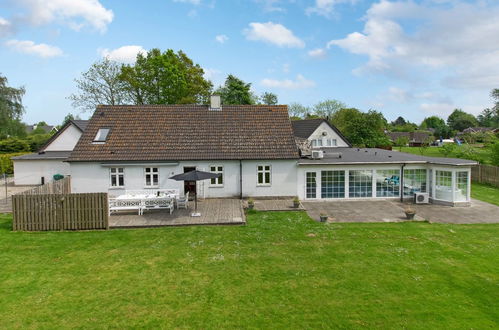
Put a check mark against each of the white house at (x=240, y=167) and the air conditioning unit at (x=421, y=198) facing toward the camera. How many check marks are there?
2

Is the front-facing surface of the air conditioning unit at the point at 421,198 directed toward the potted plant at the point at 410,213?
yes

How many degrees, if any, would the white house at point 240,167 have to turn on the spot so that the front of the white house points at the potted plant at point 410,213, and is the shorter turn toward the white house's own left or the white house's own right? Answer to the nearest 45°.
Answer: approximately 45° to the white house's own left

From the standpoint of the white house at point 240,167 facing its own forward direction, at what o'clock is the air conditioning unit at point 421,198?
The air conditioning unit is roughly at 9 o'clock from the white house.

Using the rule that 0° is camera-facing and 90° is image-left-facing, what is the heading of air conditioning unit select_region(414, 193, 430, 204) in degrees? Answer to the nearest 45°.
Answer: approximately 0°

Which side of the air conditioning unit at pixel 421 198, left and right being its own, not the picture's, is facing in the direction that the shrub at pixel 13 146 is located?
right

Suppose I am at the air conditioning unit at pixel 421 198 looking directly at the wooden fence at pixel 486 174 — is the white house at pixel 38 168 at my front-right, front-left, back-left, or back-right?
back-left

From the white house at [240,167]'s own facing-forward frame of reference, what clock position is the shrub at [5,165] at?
The shrub is roughly at 4 o'clock from the white house.

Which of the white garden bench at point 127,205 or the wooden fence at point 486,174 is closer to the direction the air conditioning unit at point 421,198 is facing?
the white garden bench

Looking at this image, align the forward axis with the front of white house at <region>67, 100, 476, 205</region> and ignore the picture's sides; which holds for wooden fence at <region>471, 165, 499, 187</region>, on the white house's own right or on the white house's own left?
on the white house's own left

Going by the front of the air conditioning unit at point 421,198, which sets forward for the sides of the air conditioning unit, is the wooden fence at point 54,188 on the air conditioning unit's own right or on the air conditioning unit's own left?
on the air conditioning unit's own right

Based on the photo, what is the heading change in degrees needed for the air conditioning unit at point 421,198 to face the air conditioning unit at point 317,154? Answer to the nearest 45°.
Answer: approximately 90° to its right
